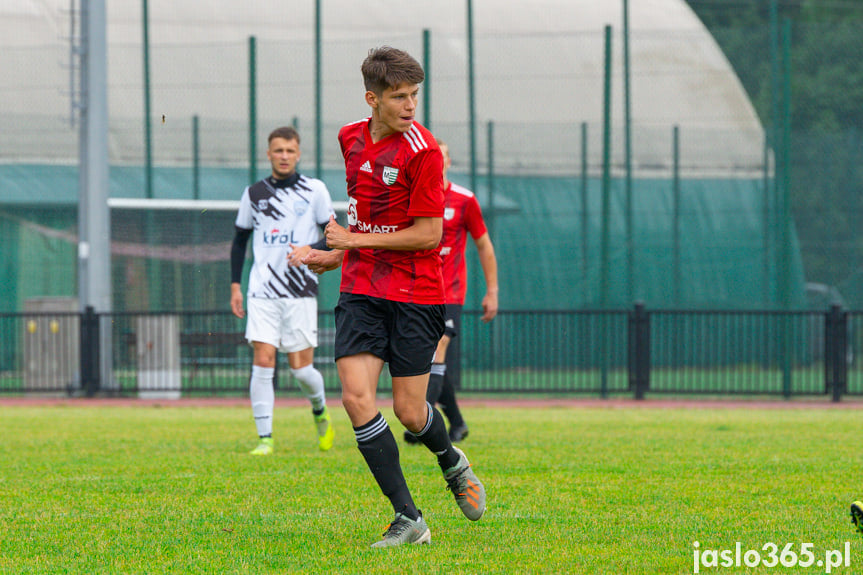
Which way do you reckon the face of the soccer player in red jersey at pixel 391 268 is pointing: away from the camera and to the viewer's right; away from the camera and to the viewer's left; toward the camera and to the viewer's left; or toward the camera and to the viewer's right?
toward the camera and to the viewer's right

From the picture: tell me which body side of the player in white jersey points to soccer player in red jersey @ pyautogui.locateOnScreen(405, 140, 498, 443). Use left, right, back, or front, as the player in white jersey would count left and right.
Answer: left

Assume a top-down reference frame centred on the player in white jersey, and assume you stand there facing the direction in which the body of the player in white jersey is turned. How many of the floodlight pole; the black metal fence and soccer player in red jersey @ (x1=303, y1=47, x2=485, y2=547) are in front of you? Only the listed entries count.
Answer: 1

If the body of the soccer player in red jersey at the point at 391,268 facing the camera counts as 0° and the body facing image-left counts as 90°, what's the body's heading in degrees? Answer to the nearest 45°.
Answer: approximately 45°

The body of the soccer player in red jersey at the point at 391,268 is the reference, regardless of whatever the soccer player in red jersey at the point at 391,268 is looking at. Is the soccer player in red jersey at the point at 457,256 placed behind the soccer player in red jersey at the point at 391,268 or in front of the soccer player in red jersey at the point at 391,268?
behind

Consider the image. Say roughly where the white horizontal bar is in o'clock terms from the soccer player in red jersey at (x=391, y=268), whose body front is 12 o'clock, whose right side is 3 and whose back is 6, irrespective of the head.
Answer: The white horizontal bar is roughly at 4 o'clock from the soccer player in red jersey.
